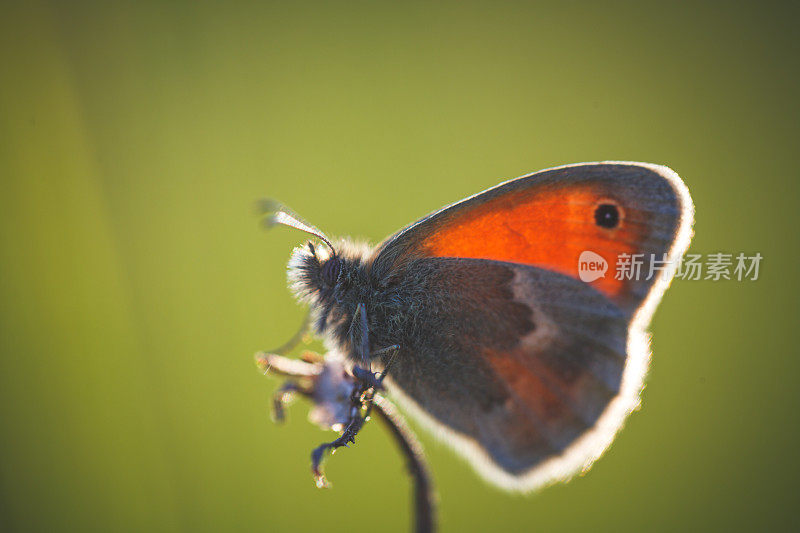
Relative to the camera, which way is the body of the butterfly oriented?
to the viewer's left
